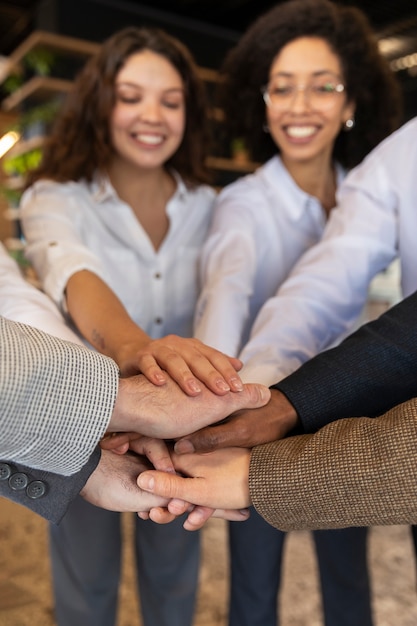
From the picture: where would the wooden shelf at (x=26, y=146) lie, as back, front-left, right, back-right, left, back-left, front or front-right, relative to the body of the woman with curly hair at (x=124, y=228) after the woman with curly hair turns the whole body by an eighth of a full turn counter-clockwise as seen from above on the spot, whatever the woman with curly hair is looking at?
back-left

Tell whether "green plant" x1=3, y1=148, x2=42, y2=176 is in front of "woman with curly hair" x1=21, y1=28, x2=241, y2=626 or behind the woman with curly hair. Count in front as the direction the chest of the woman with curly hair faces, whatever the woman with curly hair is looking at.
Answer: behind

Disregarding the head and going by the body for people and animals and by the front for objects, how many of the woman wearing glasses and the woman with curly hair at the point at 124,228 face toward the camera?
2

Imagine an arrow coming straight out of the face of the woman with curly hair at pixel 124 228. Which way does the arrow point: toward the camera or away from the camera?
toward the camera

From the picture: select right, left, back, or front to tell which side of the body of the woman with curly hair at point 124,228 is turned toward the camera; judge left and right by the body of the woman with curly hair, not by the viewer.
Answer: front

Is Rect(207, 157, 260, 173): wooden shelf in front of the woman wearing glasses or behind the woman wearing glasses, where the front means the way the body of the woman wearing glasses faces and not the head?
behind

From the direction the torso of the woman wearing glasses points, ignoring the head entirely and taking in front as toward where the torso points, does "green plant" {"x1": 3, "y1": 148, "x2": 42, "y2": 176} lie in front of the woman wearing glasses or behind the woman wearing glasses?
behind

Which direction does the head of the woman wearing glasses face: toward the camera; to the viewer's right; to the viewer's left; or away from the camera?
toward the camera

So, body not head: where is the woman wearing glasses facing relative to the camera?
toward the camera

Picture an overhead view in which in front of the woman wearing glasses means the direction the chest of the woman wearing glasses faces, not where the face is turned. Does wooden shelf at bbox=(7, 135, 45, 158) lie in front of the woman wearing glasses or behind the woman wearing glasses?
behind

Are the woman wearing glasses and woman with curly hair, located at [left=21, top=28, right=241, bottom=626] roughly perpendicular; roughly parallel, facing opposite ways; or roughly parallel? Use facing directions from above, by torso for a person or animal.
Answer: roughly parallel

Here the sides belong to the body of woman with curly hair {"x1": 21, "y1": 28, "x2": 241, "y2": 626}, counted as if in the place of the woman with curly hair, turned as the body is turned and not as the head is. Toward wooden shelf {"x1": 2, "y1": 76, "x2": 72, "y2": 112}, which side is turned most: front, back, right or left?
back

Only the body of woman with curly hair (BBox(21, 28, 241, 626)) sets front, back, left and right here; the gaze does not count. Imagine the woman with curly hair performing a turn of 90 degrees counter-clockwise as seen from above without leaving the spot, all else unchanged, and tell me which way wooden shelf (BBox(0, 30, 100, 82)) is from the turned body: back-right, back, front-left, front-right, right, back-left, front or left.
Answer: left

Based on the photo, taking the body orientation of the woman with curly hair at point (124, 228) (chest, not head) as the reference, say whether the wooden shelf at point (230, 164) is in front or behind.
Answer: behind
